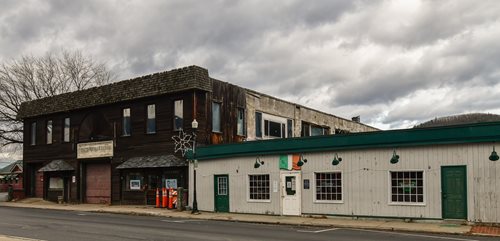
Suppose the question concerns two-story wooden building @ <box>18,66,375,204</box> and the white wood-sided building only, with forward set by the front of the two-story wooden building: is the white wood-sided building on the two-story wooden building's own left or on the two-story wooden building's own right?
on the two-story wooden building's own left

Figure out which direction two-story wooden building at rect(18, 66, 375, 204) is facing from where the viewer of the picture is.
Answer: facing the viewer and to the left of the viewer
